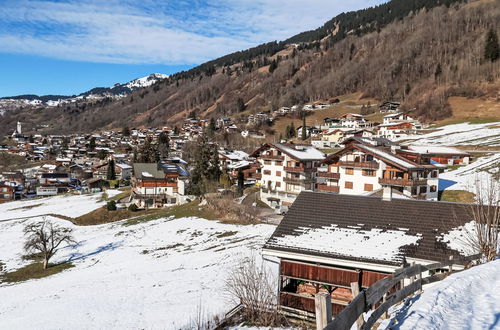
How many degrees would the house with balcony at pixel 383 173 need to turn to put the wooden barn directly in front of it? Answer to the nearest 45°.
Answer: approximately 45° to its left

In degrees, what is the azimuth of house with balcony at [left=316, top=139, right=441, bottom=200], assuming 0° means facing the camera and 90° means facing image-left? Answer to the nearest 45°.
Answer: approximately 45°
